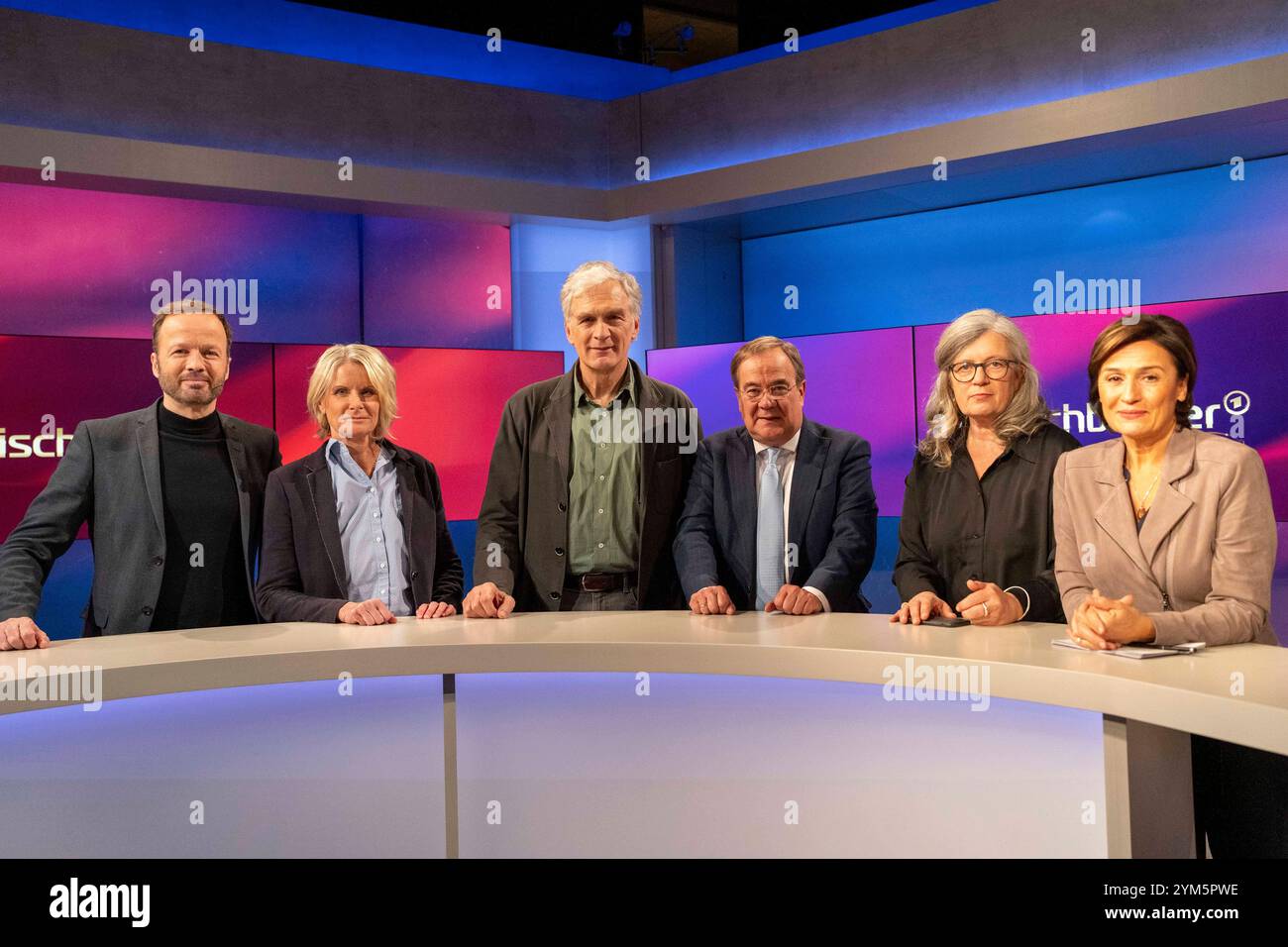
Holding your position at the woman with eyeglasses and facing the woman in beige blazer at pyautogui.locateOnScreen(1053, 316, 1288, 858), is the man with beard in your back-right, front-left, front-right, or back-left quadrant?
back-right

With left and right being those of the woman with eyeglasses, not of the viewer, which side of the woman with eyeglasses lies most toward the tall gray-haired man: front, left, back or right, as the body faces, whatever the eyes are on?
right

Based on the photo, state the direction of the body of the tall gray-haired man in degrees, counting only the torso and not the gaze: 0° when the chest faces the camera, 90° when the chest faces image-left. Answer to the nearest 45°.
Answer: approximately 0°

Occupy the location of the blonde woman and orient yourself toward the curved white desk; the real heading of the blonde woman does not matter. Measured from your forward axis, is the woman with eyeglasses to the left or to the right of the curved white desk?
left
